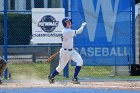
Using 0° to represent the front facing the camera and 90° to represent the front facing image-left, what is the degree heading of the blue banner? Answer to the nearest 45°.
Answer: approximately 0°
